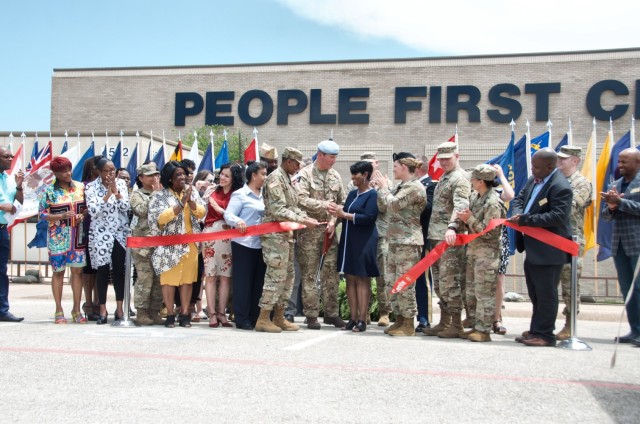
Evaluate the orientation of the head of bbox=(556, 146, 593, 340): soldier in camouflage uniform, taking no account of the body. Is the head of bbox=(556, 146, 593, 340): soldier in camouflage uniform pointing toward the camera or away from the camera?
toward the camera

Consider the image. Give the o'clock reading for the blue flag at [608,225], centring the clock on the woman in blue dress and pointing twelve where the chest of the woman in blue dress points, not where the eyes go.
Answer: The blue flag is roughly at 6 o'clock from the woman in blue dress.

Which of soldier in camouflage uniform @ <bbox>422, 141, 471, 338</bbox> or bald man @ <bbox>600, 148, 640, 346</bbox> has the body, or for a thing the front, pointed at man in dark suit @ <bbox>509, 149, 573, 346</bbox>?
the bald man

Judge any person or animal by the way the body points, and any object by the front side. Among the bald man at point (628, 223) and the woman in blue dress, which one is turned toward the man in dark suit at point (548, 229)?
the bald man

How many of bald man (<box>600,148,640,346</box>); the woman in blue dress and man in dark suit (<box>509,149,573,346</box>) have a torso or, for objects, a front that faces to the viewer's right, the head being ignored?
0

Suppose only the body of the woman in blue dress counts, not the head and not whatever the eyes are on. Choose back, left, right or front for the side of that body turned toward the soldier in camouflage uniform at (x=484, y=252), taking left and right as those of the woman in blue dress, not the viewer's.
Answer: left

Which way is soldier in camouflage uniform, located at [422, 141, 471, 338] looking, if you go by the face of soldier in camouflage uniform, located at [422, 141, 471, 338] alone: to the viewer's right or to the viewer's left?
to the viewer's left

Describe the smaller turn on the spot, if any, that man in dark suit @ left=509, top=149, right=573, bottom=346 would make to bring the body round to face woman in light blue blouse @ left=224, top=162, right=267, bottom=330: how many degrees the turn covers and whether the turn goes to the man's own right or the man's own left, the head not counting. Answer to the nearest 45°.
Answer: approximately 45° to the man's own right

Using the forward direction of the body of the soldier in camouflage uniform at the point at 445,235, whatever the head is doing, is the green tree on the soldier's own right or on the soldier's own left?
on the soldier's own right

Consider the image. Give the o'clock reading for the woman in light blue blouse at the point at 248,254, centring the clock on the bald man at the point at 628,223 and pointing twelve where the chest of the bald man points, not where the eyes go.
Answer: The woman in light blue blouse is roughly at 1 o'clock from the bald man.

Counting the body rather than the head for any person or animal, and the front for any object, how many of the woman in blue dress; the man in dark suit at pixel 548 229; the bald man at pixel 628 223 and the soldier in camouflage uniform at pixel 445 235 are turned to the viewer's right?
0

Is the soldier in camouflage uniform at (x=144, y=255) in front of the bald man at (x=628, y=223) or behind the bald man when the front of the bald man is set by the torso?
in front

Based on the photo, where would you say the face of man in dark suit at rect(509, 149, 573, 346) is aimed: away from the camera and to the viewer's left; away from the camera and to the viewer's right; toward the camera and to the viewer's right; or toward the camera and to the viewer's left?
toward the camera and to the viewer's left

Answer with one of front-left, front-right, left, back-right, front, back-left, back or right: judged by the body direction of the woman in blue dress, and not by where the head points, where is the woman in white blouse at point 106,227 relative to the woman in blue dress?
front-right

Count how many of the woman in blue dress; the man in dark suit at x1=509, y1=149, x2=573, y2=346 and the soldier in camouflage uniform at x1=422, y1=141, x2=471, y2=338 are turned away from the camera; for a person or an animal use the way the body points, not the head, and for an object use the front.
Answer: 0

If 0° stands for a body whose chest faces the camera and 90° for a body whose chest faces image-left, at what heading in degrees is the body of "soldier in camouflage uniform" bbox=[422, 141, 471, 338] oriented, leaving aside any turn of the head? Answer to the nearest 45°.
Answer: approximately 45°

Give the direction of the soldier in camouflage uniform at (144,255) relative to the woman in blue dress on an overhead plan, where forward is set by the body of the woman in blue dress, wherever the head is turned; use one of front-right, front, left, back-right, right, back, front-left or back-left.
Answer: front-right

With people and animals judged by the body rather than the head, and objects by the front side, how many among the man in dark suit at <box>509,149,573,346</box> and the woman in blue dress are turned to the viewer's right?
0
